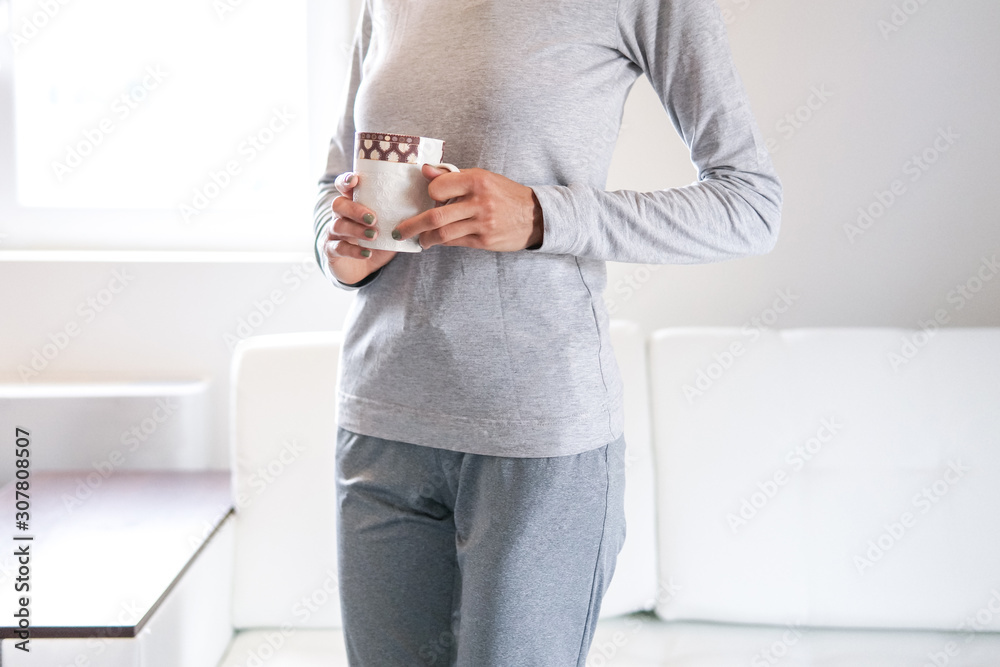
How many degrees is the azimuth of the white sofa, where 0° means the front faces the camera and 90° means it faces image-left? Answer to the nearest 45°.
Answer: approximately 0°
